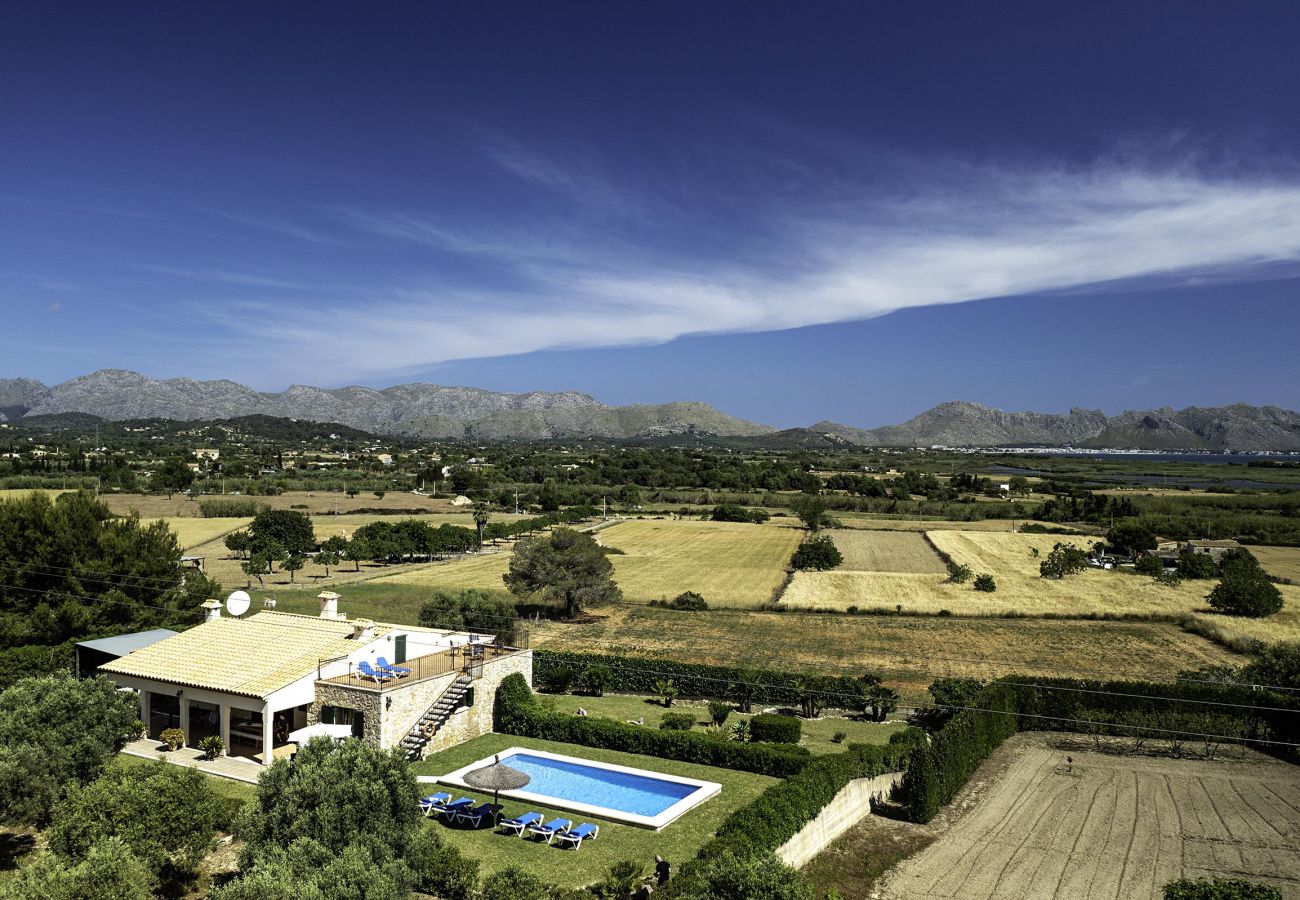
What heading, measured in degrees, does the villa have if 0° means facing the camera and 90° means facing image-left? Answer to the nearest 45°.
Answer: approximately 45°

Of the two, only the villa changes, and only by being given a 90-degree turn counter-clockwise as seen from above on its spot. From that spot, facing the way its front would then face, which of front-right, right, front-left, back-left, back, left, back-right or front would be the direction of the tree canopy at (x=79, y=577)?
back

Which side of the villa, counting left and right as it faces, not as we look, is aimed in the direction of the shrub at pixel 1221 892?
left

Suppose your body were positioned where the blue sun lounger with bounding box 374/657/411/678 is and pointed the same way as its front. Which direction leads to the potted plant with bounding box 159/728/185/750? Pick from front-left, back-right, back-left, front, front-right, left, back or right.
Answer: back-right
